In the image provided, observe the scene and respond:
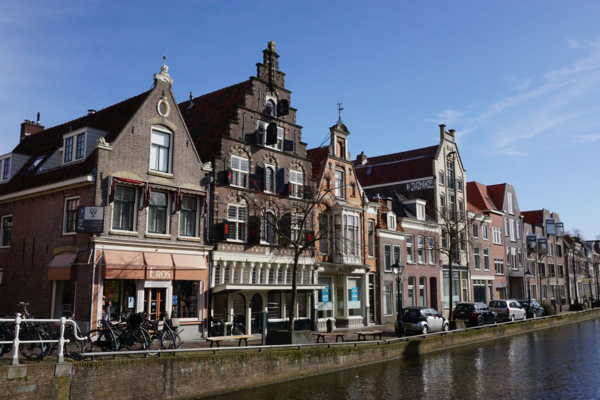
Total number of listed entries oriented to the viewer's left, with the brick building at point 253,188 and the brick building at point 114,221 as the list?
0

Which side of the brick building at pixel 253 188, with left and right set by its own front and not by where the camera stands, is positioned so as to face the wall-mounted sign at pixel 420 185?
left

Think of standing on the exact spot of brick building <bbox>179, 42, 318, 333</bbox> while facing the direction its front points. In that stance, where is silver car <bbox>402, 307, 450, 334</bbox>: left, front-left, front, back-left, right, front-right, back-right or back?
front-left

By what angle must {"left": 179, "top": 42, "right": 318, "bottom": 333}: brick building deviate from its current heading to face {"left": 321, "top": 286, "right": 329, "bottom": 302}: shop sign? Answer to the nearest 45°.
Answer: approximately 90° to its left

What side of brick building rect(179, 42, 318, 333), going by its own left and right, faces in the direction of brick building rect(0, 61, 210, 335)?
right

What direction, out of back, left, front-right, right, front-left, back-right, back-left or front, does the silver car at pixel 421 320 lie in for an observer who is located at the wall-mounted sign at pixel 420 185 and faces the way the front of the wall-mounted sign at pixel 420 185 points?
front-left
